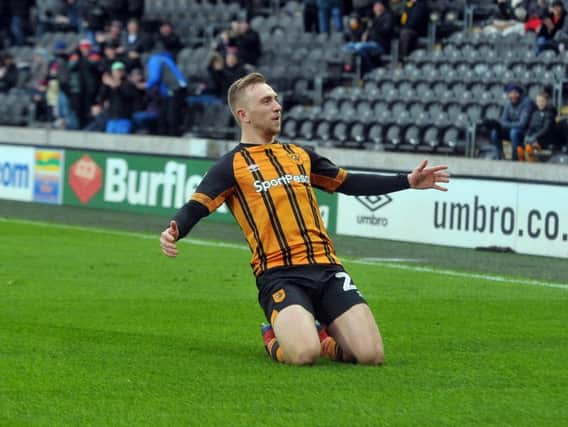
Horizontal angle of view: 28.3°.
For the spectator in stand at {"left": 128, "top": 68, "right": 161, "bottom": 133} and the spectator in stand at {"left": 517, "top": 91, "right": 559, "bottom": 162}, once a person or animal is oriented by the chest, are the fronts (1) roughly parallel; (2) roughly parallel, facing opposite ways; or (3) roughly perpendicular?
roughly parallel

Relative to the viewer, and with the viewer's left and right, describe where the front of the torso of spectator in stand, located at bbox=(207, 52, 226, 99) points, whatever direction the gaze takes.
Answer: facing the viewer

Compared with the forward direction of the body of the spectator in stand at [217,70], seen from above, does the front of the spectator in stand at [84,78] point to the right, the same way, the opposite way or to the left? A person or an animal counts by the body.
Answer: the same way

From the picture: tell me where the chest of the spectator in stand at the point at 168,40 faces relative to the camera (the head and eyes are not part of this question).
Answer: toward the camera

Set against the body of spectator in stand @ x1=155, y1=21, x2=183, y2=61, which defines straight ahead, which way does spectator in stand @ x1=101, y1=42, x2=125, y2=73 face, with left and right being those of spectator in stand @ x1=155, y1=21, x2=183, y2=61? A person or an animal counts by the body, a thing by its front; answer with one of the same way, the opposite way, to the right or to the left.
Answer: the same way

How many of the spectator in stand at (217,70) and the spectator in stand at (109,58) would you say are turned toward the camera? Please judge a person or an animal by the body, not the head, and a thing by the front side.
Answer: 2

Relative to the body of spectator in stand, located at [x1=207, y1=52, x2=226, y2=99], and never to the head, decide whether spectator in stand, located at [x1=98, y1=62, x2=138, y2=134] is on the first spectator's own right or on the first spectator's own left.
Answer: on the first spectator's own right

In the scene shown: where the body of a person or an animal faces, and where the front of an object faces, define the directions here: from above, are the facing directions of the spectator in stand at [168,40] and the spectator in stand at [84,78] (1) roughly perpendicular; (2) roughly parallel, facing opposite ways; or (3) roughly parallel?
roughly parallel

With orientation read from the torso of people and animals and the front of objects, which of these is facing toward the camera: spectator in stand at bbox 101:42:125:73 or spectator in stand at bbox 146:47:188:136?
spectator in stand at bbox 101:42:125:73

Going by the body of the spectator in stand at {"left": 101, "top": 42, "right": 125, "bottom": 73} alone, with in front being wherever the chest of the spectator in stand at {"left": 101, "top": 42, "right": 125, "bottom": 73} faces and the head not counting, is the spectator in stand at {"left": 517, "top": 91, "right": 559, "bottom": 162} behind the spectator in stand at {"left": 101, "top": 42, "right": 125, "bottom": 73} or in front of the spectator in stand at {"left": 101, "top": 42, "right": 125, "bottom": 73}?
in front

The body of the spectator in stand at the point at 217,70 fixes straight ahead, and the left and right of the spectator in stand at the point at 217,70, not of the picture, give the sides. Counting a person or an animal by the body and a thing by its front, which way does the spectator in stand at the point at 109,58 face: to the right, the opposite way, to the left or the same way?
the same way

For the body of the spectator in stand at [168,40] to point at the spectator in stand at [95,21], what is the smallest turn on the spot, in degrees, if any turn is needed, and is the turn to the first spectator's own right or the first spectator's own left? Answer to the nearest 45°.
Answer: approximately 135° to the first spectator's own right

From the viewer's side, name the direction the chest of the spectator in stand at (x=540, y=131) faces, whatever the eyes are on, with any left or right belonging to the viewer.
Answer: facing the viewer and to the left of the viewer

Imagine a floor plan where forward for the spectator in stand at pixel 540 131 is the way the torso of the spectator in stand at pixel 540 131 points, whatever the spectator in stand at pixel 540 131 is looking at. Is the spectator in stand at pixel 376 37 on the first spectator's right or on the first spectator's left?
on the first spectator's right
